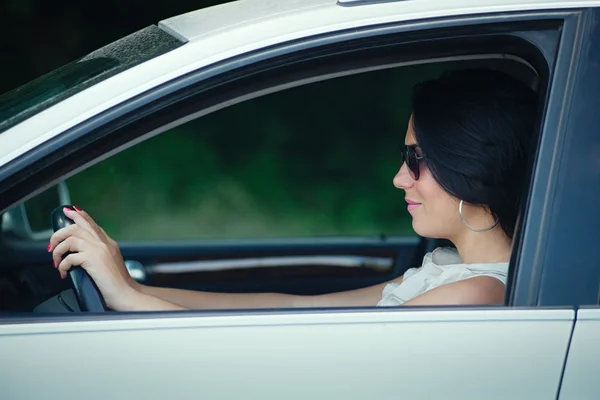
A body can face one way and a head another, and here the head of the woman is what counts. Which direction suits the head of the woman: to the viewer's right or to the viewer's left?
to the viewer's left

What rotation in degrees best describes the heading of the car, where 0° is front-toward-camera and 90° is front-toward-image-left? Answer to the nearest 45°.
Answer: approximately 90°

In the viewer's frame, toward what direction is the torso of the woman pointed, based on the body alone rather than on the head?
to the viewer's left
